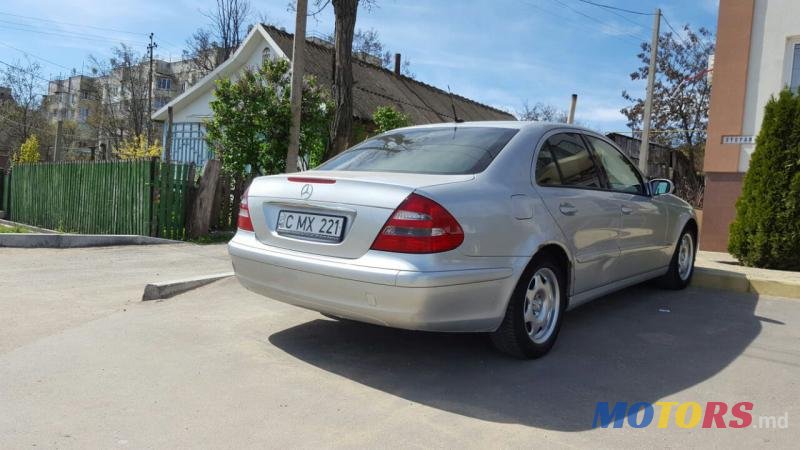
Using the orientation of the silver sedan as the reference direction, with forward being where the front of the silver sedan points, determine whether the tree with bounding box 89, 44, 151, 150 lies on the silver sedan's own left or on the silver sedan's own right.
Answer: on the silver sedan's own left

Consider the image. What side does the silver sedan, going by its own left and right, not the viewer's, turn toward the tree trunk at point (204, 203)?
left

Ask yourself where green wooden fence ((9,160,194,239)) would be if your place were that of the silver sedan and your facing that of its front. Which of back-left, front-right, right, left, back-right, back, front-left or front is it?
left

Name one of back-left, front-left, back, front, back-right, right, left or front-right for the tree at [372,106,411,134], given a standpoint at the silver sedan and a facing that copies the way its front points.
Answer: front-left

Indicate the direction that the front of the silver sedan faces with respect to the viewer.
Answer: facing away from the viewer and to the right of the viewer

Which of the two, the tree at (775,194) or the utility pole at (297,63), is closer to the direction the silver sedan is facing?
the tree

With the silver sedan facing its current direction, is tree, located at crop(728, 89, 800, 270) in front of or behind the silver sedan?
in front

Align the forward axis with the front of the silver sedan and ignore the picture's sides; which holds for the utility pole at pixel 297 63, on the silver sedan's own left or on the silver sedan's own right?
on the silver sedan's own left

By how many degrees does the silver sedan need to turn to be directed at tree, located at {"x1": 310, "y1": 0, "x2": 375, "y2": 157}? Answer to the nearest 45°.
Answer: approximately 45° to its left
